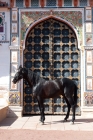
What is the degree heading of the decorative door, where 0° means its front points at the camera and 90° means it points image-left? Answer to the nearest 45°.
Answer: approximately 0°

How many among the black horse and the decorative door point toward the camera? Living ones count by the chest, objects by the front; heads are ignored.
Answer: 1

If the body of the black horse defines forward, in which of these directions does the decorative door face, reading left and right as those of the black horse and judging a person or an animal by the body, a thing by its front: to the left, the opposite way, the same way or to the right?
to the left

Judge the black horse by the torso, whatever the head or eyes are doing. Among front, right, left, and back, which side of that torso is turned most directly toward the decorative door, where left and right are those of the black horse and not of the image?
right

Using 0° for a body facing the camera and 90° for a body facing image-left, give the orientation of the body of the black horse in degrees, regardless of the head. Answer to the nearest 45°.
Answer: approximately 90°

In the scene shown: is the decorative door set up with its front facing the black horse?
yes
